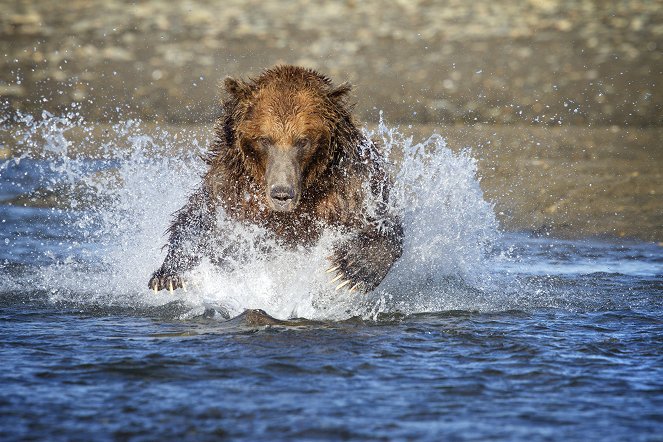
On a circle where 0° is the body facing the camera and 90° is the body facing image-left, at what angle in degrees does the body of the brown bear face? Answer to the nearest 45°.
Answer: approximately 0°
